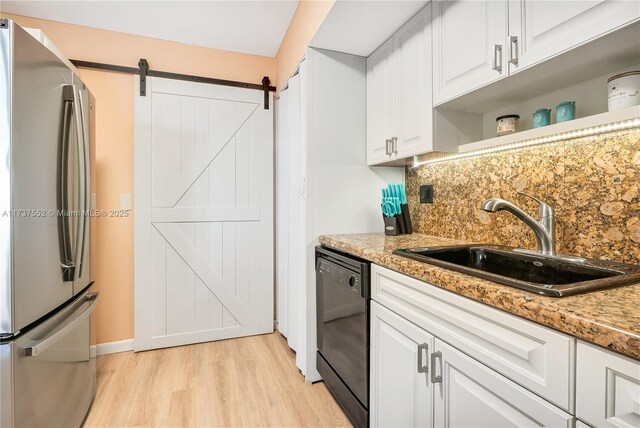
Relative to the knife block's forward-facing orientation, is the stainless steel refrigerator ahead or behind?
ahead

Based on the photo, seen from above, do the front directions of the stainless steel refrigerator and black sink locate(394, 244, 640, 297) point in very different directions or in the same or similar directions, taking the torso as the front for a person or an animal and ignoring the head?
very different directions

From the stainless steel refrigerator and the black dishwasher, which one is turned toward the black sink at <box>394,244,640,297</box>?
the stainless steel refrigerator

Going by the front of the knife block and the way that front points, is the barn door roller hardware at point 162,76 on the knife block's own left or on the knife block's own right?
on the knife block's own right

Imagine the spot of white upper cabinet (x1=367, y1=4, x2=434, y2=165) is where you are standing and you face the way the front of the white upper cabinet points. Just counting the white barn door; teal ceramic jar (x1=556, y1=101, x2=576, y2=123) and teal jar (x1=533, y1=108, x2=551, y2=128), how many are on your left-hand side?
2

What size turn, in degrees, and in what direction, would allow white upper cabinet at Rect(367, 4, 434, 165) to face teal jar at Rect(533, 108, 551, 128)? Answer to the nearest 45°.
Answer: approximately 90° to its left

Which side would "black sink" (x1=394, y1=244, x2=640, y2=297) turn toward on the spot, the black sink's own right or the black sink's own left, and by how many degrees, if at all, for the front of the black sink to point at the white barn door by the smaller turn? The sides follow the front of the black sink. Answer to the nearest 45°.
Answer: approximately 45° to the black sink's own right

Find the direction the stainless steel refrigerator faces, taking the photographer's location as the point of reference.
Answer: facing the viewer and to the right of the viewer

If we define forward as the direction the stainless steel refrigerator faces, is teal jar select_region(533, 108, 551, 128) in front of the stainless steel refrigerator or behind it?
in front

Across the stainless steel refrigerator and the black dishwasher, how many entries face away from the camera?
0

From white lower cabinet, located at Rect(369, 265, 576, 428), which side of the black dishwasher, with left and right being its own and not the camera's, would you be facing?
left

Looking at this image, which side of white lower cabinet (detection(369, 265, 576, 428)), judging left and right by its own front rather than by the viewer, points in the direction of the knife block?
right

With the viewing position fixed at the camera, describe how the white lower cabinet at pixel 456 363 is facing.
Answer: facing the viewer and to the left of the viewer
